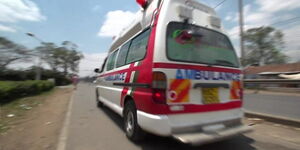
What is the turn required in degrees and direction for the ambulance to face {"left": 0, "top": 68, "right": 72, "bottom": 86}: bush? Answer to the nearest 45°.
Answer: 0° — it already faces it

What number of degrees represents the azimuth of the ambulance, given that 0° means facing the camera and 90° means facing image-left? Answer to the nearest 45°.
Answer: approximately 135°

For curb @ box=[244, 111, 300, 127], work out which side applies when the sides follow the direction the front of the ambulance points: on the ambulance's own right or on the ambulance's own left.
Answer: on the ambulance's own right

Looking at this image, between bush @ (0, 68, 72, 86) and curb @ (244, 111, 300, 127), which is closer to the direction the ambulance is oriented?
the bush

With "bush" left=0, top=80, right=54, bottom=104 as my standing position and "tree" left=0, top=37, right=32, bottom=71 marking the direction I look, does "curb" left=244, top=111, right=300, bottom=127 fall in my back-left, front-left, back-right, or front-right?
back-right
